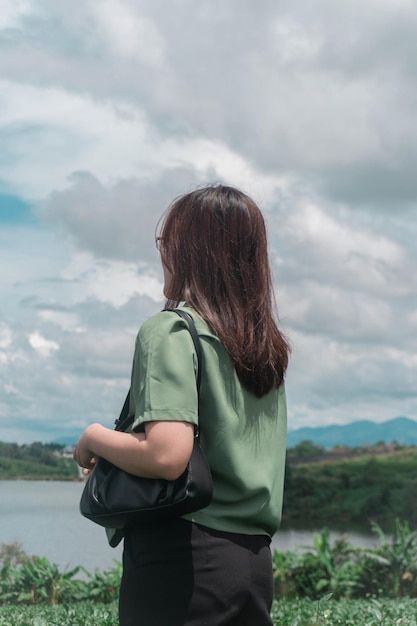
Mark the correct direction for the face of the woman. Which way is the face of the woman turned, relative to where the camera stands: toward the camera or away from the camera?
away from the camera

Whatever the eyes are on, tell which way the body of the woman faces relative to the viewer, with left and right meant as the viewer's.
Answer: facing away from the viewer and to the left of the viewer
